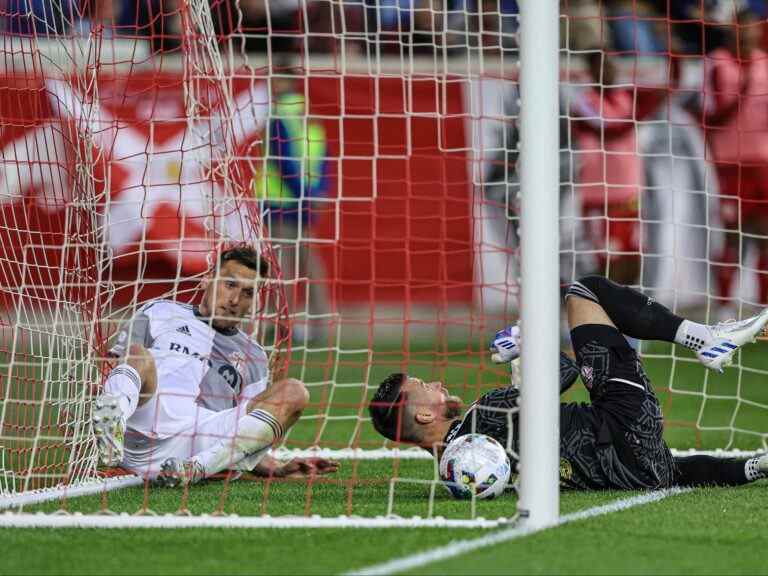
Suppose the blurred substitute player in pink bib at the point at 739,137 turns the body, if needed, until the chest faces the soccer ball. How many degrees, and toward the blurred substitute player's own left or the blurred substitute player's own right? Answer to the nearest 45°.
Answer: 0° — they already face it

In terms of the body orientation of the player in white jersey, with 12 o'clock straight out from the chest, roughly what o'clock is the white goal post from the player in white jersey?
The white goal post is roughly at 11 o'clock from the player in white jersey.

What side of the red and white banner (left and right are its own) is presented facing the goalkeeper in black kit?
front

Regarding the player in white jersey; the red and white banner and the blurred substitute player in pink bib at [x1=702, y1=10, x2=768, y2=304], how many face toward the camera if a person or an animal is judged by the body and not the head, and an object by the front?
3

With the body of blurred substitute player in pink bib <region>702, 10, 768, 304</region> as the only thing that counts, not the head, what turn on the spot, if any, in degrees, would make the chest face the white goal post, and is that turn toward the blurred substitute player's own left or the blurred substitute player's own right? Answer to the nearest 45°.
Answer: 0° — they already face it

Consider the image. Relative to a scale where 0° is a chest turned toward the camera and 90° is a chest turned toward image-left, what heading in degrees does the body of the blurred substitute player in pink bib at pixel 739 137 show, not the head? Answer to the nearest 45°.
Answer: approximately 0°

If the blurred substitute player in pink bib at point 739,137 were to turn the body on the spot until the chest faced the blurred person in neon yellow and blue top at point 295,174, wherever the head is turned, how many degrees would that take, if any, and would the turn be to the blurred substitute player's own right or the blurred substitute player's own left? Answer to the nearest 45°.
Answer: approximately 90° to the blurred substitute player's own right

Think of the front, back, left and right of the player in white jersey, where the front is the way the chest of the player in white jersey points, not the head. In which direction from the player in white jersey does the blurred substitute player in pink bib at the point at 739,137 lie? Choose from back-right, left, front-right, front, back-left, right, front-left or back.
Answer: back-left

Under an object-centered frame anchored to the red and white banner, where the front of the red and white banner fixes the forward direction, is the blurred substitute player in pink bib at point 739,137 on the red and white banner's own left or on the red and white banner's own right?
on the red and white banner's own left

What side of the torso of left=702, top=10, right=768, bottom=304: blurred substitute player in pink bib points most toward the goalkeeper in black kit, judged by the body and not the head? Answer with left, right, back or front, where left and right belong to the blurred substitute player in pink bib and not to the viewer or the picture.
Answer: front
